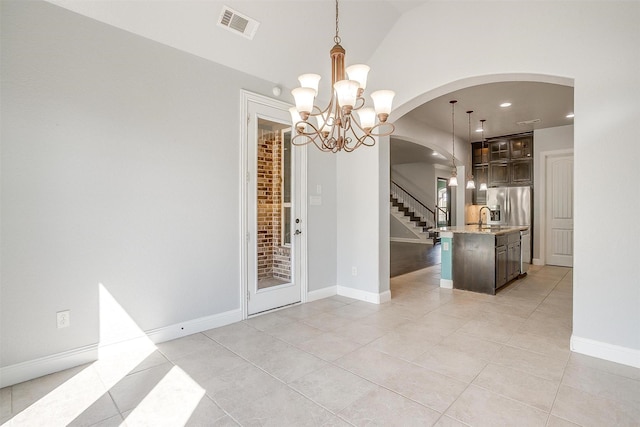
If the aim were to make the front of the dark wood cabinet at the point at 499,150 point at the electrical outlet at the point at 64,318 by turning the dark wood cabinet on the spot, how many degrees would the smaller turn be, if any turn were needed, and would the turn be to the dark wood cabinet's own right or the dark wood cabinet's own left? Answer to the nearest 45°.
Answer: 0° — it already faces it

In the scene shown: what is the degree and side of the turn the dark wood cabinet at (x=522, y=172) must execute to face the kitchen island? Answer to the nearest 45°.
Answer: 0° — it already faces it

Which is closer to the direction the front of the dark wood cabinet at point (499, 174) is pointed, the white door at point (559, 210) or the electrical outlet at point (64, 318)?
the electrical outlet

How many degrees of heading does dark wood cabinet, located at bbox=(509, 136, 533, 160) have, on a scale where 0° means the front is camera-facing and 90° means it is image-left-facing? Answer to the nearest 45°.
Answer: approximately 0°
